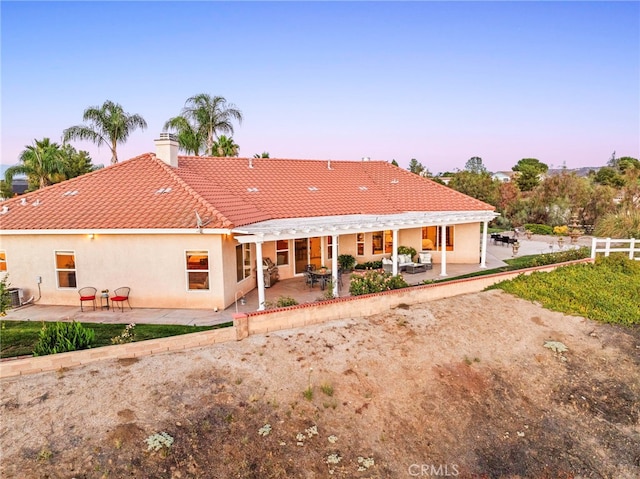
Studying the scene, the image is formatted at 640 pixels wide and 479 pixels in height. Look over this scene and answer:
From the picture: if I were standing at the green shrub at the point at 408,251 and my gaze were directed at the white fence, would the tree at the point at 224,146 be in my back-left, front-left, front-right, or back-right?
back-left

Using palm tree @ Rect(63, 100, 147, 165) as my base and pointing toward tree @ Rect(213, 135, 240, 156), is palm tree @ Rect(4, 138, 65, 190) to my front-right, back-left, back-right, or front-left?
back-left

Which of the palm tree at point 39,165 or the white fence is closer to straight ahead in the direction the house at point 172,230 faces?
the palm tree

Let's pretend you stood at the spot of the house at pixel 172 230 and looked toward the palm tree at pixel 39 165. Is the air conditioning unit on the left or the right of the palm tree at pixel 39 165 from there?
left

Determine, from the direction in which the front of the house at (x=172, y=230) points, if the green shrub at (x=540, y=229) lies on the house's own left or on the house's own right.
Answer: on the house's own right

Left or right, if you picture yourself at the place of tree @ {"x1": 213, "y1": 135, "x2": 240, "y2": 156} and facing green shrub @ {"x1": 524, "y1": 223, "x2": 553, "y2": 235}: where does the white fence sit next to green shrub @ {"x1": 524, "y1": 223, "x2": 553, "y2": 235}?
right

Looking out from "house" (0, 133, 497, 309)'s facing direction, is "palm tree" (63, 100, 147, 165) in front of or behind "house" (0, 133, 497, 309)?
in front

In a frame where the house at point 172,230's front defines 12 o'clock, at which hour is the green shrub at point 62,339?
The green shrub is roughly at 8 o'clock from the house.
